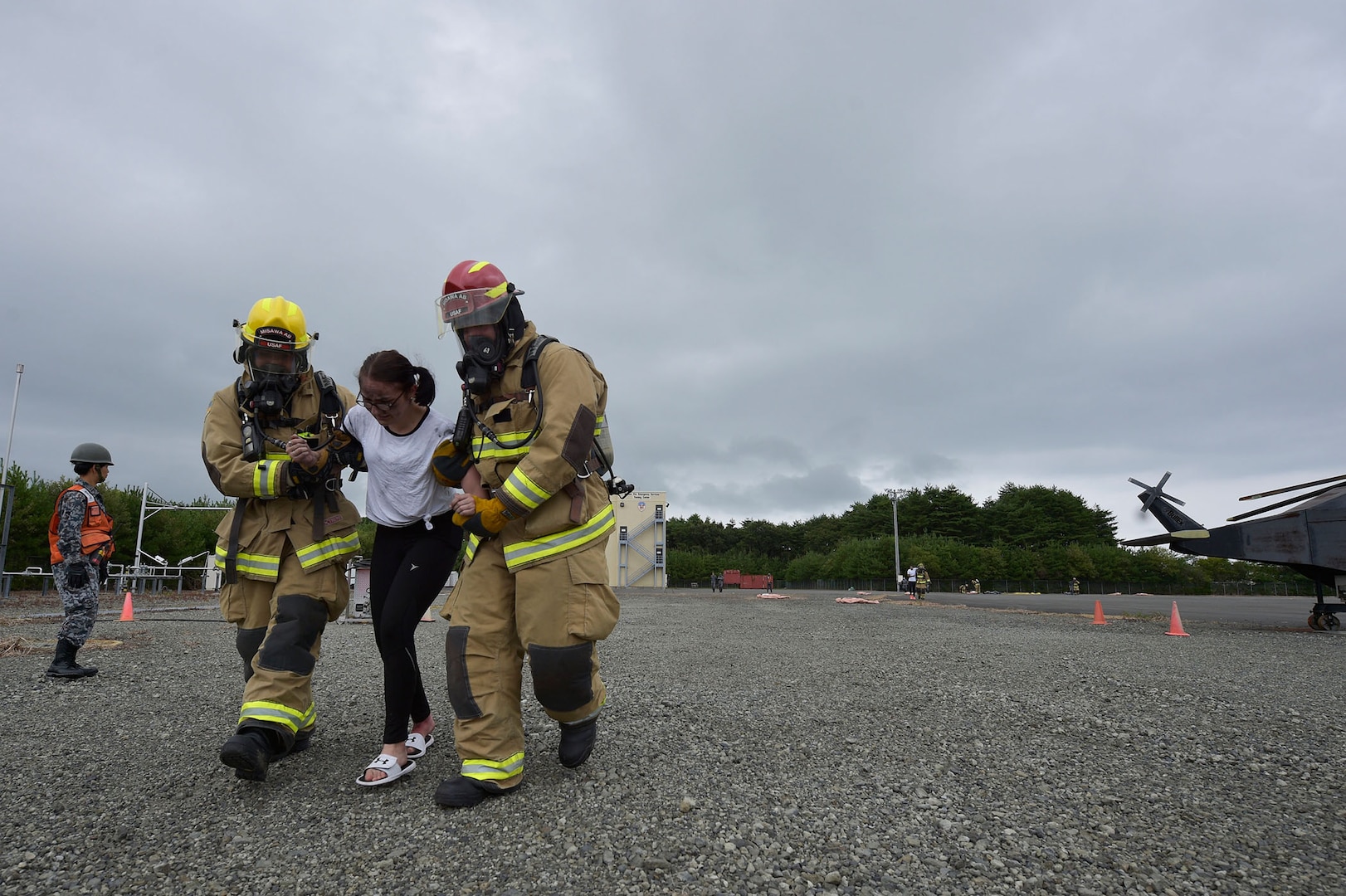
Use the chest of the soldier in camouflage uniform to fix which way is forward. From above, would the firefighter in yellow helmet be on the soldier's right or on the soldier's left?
on the soldier's right

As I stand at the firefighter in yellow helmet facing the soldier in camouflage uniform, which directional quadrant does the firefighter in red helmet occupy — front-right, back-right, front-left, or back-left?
back-right

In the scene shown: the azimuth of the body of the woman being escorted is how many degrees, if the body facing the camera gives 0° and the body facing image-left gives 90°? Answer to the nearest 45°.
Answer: approximately 45°

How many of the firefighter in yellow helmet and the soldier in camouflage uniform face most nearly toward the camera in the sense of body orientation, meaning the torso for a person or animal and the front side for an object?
1

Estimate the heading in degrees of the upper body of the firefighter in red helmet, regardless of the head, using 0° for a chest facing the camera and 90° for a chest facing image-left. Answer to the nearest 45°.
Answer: approximately 45°

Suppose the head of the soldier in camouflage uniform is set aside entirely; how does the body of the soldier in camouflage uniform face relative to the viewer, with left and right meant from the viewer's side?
facing to the right of the viewer

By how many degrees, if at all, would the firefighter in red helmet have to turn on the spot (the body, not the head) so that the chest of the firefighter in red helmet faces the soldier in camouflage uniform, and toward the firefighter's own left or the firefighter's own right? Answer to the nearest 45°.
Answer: approximately 90° to the firefighter's own right

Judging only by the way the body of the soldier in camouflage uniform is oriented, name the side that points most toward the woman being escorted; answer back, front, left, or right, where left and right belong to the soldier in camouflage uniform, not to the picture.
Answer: right

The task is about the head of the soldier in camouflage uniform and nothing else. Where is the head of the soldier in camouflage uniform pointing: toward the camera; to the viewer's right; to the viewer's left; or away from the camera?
to the viewer's right

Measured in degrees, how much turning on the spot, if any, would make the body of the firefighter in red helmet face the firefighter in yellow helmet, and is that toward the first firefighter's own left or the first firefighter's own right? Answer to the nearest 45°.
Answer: approximately 90° to the first firefighter's own right
